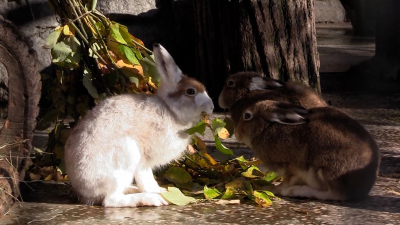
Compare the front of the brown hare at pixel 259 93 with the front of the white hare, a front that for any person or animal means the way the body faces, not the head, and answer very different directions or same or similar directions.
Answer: very different directions

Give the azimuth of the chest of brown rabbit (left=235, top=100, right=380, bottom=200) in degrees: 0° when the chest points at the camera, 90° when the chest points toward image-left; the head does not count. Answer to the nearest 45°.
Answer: approximately 90°

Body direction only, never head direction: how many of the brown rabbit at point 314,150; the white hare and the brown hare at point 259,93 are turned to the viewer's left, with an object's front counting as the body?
2

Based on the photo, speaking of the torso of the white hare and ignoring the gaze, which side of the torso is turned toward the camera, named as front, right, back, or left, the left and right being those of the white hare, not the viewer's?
right

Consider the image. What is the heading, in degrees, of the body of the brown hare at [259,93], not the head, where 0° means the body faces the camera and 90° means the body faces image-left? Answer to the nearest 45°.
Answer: approximately 90°

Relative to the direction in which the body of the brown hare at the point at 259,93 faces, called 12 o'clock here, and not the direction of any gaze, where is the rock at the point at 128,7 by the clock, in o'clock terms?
The rock is roughly at 2 o'clock from the brown hare.

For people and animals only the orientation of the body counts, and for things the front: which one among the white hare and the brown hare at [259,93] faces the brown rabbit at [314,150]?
the white hare

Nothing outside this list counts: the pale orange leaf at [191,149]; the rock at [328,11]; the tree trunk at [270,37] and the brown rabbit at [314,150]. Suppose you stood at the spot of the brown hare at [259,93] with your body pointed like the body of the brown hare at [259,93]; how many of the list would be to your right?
2

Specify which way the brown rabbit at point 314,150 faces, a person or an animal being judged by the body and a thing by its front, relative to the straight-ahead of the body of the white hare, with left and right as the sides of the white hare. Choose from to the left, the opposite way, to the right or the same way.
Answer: the opposite way
